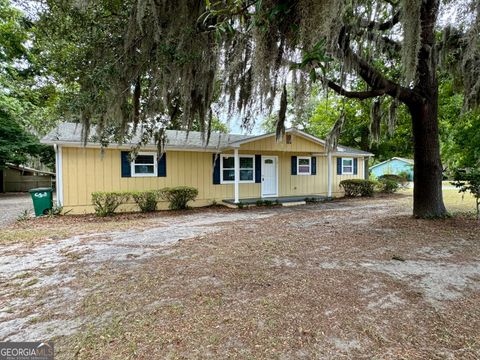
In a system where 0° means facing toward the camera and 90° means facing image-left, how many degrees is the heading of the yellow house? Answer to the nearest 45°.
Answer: approximately 315°

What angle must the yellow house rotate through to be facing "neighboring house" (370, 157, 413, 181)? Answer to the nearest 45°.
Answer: approximately 90° to its left

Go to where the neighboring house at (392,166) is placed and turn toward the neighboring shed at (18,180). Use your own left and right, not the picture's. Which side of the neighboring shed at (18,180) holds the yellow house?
left

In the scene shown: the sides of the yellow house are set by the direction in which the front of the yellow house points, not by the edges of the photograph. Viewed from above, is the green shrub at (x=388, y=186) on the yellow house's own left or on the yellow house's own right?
on the yellow house's own left

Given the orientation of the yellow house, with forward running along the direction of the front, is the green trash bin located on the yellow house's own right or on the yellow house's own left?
on the yellow house's own right
